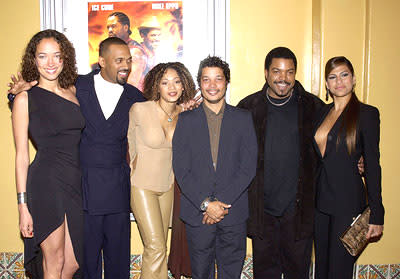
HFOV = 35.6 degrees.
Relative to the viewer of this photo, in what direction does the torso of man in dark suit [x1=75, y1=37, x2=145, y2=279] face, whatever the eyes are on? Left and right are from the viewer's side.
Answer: facing the viewer

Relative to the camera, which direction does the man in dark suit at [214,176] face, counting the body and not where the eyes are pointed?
toward the camera

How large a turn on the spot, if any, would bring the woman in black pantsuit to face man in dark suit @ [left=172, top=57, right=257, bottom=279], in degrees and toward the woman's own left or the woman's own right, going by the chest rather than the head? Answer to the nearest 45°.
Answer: approximately 45° to the woman's own right
